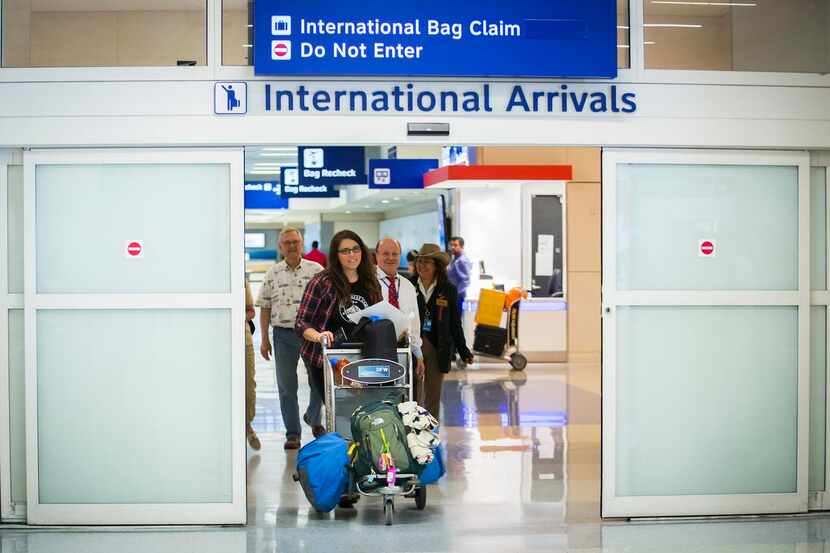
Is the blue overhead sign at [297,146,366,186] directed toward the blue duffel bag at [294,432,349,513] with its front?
yes

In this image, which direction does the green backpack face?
toward the camera

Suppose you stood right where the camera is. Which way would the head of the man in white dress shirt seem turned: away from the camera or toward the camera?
toward the camera

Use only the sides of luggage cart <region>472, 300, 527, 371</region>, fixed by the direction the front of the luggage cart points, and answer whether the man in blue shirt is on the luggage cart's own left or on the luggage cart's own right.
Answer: on the luggage cart's own right

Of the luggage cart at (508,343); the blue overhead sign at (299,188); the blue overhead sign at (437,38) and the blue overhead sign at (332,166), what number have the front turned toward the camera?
3

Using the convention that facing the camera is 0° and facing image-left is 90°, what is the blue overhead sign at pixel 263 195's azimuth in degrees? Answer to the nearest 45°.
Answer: approximately 0°

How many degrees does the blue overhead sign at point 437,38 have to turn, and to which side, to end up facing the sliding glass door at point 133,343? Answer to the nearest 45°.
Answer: approximately 90° to its right

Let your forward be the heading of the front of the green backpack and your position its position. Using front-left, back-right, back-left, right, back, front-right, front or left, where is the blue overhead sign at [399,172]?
back

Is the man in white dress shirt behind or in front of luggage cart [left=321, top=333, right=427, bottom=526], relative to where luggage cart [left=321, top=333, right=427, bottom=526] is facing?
behind

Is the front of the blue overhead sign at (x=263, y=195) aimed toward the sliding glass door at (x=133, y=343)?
yes

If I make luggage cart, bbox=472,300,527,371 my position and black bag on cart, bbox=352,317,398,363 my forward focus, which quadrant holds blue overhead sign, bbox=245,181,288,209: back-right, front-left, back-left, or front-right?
back-right

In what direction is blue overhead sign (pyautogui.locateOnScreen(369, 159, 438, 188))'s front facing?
toward the camera

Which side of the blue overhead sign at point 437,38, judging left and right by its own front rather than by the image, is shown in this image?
front

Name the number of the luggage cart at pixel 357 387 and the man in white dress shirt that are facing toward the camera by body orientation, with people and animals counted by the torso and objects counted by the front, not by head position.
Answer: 2

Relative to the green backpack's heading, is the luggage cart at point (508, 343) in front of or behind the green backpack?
behind

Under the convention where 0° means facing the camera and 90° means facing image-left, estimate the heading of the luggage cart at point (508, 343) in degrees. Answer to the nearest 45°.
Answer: approximately 90°

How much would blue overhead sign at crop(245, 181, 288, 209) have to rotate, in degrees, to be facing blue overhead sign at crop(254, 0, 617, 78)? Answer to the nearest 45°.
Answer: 0° — it already faces it
